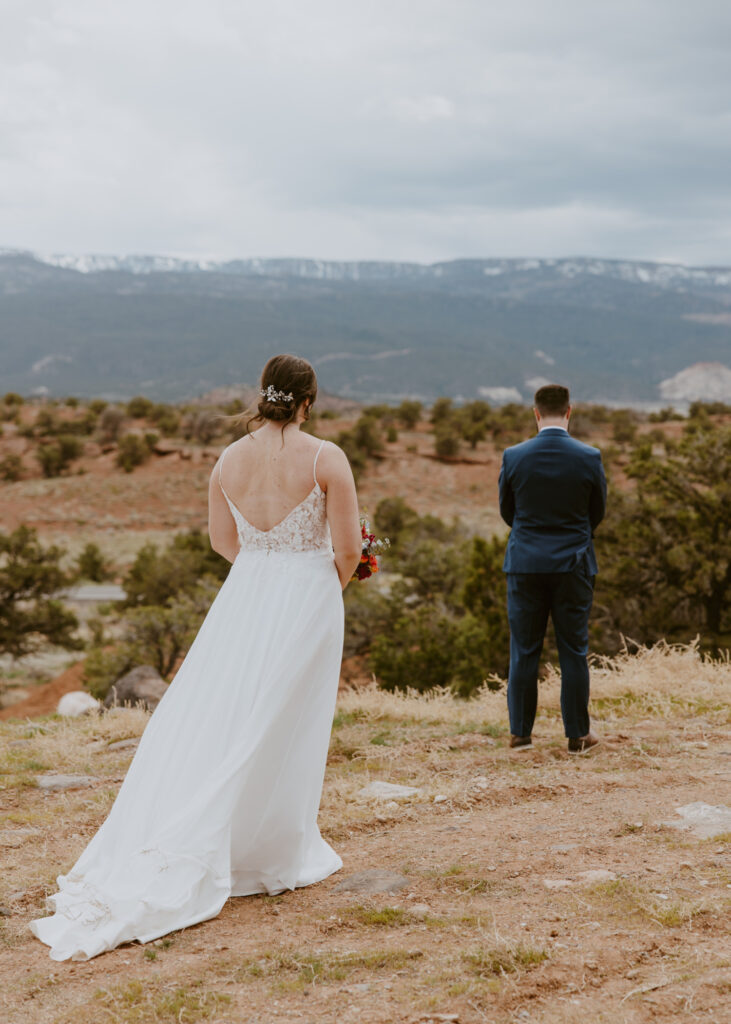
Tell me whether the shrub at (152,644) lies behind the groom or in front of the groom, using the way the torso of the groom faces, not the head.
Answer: in front

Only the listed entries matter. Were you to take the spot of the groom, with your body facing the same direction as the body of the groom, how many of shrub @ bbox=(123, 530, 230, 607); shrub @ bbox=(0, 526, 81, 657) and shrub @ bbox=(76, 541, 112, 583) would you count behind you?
0

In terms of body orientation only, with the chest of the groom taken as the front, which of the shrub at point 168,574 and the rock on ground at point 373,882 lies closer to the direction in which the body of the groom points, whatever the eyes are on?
the shrub

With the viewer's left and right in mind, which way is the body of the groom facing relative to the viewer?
facing away from the viewer

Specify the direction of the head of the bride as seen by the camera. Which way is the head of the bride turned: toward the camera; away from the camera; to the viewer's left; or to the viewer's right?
away from the camera

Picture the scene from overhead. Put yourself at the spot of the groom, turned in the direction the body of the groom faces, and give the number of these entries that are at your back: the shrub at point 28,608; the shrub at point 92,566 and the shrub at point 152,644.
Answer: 0

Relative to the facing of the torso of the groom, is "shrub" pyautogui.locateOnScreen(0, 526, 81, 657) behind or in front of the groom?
in front

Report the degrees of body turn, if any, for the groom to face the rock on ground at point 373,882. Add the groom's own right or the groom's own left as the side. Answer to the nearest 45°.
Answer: approximately 180°

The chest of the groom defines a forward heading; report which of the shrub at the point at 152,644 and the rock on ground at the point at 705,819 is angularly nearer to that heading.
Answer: the shrub

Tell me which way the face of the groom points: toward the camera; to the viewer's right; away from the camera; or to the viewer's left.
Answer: away from the camera
